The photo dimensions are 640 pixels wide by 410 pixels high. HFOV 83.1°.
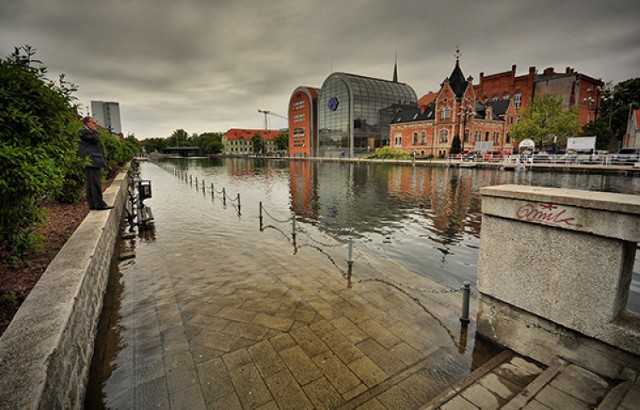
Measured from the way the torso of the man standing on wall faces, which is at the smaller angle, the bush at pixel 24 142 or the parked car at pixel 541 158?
the parked car

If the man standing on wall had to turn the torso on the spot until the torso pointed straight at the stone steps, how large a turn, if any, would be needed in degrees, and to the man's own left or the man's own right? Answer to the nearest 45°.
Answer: approximately 90° to the man's own right

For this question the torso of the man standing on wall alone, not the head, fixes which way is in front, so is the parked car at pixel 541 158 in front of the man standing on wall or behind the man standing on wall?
in front

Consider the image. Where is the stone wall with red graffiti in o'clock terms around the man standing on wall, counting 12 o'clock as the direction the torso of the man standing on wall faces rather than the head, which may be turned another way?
The stone wall with red graffiti is roughly at 2 o'clock from the man standing on wall.

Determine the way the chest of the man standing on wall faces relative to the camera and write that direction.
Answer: to the viewer's right

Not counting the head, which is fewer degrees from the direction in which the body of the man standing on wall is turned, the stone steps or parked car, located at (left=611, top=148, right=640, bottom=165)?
the parked car

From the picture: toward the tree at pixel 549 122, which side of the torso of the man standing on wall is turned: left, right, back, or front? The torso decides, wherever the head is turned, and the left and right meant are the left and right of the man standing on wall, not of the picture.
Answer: front
